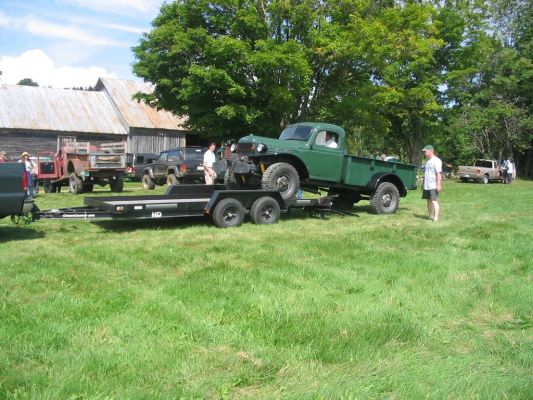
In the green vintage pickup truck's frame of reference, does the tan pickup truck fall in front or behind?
behind

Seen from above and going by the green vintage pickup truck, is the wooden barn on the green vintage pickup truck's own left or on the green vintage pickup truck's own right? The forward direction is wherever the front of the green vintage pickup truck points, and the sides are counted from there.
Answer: on the green vintage pickup truck's own right

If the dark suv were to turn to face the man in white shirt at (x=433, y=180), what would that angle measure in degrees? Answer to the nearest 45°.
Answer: approximately 180°

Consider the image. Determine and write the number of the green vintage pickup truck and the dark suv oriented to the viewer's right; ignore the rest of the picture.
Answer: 0

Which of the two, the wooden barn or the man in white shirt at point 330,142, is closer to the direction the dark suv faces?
the wooden barn

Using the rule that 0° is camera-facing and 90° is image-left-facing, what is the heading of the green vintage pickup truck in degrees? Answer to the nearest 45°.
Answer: approximately 45°

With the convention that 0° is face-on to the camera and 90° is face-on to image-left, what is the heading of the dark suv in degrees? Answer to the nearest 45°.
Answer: approximately 135°
